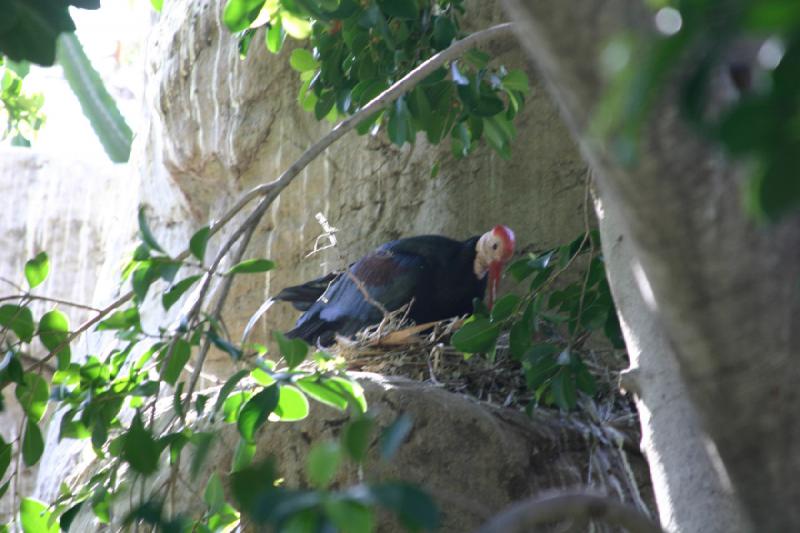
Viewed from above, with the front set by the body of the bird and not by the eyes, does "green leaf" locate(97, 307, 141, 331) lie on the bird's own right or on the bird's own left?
on the bird's own right

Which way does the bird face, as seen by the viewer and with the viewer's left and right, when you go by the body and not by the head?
facing to the right of the viewer

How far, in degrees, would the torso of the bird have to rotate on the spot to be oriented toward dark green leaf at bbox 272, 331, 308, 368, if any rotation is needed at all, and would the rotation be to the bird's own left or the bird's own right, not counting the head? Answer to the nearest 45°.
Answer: approximately 90° to the bird's own right

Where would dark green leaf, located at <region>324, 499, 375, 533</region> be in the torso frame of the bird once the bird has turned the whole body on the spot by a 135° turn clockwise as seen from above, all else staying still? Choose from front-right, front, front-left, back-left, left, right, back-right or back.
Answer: front-left

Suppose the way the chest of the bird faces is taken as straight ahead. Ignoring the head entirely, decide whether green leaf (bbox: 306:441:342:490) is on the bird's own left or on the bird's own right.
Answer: on the bird's own right

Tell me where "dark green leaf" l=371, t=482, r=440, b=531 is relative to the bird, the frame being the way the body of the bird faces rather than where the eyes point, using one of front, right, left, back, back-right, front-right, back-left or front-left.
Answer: right

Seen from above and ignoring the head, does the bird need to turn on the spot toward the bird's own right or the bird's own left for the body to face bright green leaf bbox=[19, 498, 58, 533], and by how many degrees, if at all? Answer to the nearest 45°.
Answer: approximately 135° to the bird's own right

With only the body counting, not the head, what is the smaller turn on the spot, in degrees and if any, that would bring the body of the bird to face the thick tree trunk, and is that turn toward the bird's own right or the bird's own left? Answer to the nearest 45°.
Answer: approximately 90° to the bird's own right
